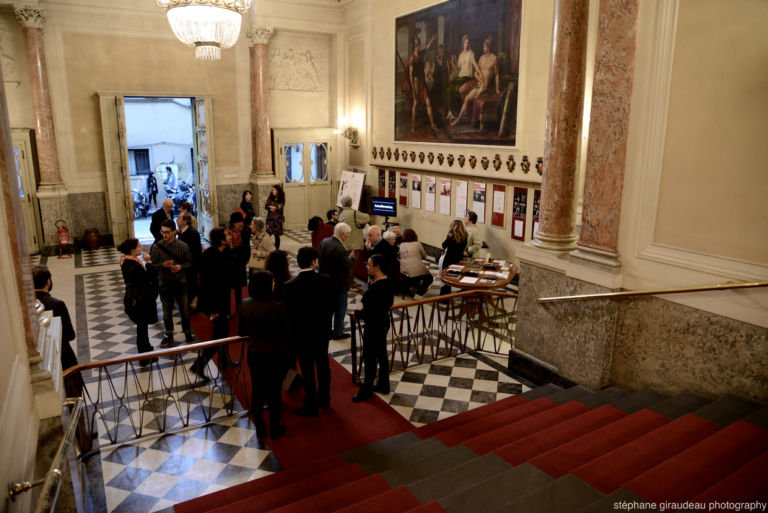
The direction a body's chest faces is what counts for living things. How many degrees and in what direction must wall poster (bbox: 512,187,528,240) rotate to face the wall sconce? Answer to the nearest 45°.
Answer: approximately 90° to its right

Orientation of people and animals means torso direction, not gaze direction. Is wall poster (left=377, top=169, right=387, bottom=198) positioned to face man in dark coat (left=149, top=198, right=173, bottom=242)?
yes

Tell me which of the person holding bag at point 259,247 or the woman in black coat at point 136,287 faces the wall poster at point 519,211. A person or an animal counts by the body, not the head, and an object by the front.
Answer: the woman in black coat

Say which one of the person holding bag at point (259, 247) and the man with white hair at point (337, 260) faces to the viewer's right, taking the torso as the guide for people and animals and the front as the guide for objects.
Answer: the man with white hair

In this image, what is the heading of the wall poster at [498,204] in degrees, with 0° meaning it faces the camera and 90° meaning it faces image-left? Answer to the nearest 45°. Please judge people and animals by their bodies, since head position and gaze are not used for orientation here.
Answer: approximately 45°

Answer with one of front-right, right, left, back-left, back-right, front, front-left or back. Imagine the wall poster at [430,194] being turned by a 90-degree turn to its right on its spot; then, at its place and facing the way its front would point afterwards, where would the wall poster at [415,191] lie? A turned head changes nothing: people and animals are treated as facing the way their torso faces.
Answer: front

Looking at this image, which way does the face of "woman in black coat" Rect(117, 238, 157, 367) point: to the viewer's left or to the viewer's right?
to the viewer's right

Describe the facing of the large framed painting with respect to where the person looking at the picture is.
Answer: facing the viewer and to the left of the viewer

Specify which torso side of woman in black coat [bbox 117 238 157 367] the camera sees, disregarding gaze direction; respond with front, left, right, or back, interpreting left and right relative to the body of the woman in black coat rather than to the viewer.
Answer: right

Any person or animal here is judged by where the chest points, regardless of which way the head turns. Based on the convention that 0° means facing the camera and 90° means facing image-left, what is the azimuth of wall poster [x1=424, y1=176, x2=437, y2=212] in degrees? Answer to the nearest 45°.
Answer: approximately 45°
